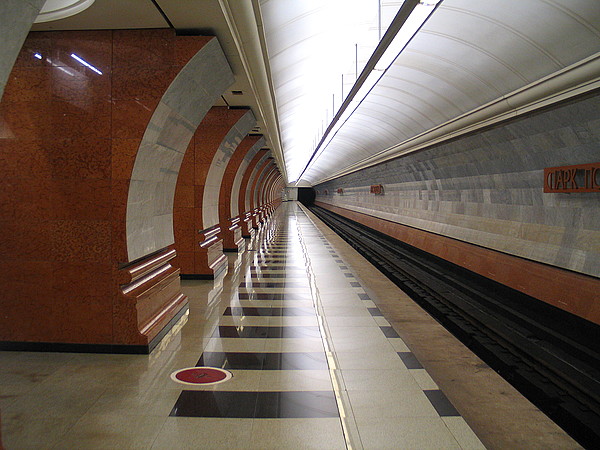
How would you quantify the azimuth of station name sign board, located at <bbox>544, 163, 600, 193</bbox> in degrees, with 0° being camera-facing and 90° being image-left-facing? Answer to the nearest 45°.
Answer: approximately 45°

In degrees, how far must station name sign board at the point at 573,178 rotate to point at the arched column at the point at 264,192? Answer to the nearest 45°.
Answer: approximately 90° to its right

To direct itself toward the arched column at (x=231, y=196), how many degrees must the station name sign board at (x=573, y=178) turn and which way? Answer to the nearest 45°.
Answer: approximately 45° to its right

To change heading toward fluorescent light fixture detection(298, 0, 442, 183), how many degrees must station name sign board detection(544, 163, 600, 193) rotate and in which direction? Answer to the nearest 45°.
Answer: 0° — it already faces it

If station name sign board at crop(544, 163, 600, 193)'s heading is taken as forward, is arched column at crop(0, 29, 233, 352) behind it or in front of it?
in front

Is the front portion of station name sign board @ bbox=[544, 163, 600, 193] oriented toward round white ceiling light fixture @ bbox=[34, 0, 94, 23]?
yes

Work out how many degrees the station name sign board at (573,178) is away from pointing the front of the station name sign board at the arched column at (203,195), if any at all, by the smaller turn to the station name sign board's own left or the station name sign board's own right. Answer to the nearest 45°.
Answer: approximately 45° to the station name sign board's own right

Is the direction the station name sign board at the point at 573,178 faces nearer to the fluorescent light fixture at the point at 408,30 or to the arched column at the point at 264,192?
the fluorescent light fixture

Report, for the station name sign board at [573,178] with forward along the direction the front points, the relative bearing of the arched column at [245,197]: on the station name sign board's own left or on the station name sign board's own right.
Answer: on the station name sign board's own right

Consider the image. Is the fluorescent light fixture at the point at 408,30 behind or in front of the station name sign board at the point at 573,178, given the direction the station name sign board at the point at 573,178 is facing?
in front
